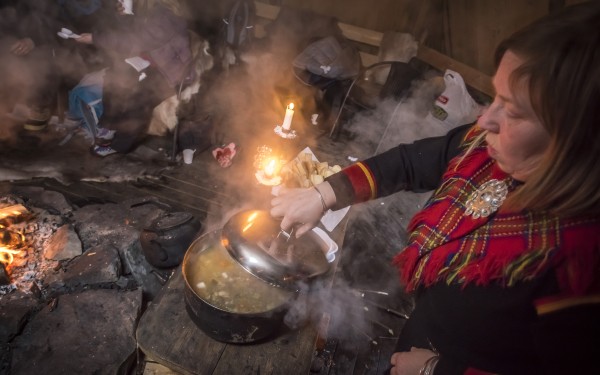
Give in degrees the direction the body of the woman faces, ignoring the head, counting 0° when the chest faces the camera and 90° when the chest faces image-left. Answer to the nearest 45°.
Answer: approximately 45°

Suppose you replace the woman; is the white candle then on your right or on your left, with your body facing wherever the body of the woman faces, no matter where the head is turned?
on your right

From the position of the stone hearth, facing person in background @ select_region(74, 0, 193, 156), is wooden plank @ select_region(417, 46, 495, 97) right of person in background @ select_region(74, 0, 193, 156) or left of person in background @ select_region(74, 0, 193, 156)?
right

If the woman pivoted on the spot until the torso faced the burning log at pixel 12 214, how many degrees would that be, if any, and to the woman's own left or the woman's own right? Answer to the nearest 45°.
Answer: approximately 45° to the woman's own right

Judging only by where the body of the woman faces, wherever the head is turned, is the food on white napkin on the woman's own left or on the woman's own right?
on the woman's own right

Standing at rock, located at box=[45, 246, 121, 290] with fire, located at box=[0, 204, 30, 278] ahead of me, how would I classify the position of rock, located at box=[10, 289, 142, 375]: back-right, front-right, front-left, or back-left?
back-left

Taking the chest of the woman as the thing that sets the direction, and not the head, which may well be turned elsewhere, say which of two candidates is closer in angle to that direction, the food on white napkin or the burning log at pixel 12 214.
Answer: the burning log

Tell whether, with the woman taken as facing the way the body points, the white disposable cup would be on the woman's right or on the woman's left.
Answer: on the woman's right

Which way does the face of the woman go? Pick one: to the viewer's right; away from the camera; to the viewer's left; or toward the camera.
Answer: to the viewer's left
